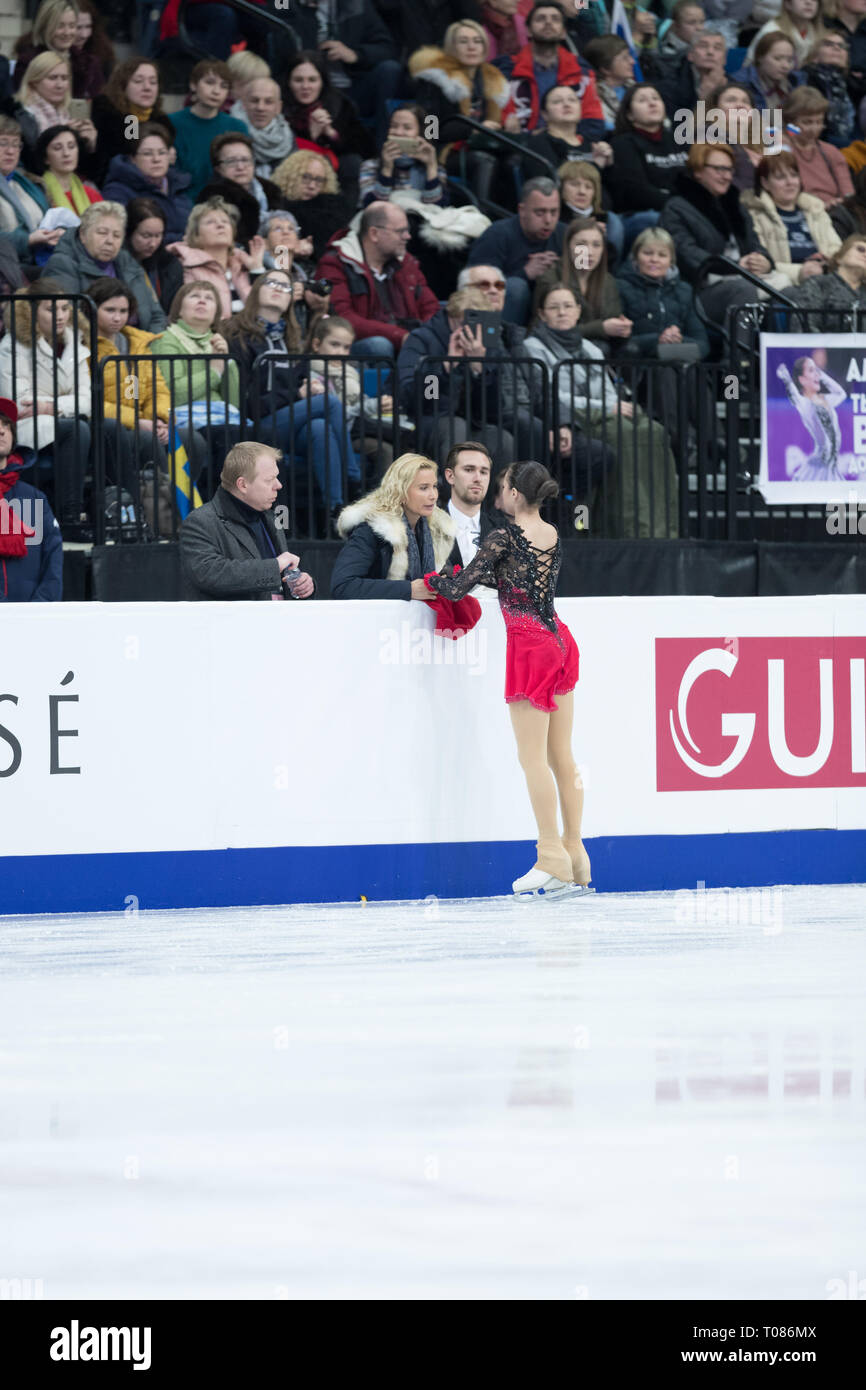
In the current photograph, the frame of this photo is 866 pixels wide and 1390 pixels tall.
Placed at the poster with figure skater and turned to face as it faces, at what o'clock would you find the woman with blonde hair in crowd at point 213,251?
The woman with blonde hair in crowd is roughly at 3 o'clock from the poster with figure skater.

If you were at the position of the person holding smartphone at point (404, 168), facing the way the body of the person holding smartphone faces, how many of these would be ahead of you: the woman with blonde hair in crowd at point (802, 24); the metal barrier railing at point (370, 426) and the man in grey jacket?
2

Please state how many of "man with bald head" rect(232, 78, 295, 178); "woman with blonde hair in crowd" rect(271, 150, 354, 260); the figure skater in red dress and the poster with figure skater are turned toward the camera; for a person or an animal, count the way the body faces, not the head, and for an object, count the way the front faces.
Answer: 3

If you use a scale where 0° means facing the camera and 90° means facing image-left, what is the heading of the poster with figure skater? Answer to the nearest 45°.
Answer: approximately 0°

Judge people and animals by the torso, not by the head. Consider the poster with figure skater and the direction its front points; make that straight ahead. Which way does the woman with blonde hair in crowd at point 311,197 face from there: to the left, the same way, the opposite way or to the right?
the same way

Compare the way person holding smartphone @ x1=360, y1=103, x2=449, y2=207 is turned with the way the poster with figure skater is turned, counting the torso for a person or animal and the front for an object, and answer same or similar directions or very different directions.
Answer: same or similar directions

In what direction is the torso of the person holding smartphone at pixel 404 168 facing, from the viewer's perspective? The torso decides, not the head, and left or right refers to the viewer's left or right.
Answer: facing the viewer

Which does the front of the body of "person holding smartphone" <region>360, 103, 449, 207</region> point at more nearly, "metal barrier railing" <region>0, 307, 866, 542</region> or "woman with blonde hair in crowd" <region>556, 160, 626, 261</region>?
the metal barrier railing

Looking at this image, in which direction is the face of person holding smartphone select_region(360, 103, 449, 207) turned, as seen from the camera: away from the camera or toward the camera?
toward the camera

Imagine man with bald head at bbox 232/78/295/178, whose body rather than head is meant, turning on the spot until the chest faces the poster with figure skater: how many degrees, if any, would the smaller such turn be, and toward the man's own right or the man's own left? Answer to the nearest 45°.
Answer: approximately 45° to the man's own left

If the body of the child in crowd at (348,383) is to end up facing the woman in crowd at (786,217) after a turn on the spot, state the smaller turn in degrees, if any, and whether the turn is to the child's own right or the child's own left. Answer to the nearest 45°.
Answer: approximately 90° to the child's own left

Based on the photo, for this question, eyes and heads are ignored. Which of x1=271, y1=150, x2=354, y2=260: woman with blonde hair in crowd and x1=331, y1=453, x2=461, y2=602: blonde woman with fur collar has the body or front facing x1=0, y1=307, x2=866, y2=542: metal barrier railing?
the woman with blonde hair in crowd

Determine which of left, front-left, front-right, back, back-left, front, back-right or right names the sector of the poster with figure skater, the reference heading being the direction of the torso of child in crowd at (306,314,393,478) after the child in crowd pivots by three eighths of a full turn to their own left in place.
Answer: right

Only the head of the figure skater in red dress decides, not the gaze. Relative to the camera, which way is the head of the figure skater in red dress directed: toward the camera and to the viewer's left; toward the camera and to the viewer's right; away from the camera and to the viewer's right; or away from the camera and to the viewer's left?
away from the camera and to the viewer's left

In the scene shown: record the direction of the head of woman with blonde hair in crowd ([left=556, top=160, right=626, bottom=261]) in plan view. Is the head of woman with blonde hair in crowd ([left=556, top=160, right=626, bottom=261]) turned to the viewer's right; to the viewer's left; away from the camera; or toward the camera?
toward the camera

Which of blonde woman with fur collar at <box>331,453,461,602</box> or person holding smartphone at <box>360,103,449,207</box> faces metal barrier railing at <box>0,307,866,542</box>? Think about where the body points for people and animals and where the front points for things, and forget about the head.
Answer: the person holding smartphone

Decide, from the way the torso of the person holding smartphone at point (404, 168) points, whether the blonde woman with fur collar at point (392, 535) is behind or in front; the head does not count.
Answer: in front

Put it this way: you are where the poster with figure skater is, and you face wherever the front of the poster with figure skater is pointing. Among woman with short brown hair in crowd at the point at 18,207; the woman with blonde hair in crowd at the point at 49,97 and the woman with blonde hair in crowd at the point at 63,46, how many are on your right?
3

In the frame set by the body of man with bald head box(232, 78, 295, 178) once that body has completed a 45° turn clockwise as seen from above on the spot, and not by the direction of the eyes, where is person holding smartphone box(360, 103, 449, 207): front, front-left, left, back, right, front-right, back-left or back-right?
back-left

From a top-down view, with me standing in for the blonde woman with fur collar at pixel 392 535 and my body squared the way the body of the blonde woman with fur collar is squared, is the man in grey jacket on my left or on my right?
on my right

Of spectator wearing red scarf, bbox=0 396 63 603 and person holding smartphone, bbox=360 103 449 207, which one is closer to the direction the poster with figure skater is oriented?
the spectator wearing red scarf

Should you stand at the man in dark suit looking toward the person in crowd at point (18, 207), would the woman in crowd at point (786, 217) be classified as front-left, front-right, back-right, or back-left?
front-right
